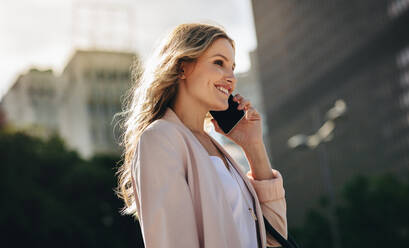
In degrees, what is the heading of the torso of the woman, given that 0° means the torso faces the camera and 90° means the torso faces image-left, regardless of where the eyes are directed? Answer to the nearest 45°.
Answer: approximately 315°

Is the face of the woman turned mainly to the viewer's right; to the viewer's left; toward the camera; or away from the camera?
to the viewer's right

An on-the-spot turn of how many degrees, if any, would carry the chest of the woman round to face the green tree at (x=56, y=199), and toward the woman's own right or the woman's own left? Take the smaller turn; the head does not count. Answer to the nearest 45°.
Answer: approximately 135° to the woman's own left
